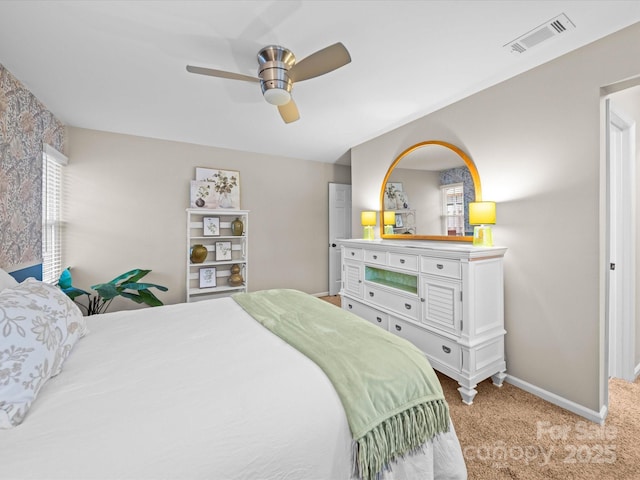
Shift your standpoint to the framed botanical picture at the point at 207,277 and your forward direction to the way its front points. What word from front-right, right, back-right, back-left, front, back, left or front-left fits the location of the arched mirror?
front-left

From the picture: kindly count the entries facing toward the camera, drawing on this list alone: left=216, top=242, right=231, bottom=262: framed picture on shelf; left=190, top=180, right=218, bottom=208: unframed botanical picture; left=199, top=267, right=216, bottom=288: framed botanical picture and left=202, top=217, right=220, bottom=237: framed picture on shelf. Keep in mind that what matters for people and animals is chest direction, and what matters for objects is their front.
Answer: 4

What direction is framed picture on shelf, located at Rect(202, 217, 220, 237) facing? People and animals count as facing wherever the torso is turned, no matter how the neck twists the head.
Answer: toward the camera

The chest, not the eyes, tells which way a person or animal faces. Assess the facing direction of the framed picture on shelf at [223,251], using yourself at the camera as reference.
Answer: facing the viewer

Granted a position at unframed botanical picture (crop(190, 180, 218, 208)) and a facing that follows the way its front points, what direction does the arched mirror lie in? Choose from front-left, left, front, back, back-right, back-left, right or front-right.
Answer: front-left

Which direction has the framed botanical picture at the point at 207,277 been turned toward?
toward the camera

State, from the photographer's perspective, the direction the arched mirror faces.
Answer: facing the viewer and to the left of the viewer

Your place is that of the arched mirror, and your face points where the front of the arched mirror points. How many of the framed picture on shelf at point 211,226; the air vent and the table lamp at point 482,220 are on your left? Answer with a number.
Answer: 2

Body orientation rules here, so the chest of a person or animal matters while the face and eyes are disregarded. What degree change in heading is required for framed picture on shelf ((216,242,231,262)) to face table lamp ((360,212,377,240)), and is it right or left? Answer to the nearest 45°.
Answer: approximately 45° to its left

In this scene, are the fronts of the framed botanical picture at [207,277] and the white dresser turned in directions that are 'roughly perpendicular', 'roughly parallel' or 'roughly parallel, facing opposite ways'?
roughly perpendicular

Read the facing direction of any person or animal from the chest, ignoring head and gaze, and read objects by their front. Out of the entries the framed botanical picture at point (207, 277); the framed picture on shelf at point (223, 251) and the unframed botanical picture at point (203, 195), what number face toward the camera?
3

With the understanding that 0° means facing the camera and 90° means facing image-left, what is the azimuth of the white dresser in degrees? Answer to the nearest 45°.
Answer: approximately 45°
